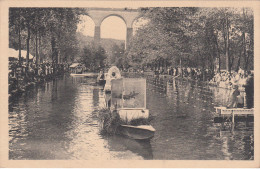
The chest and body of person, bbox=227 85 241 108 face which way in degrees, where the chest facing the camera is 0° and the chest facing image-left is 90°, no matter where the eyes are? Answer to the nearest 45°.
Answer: approximately 90°
